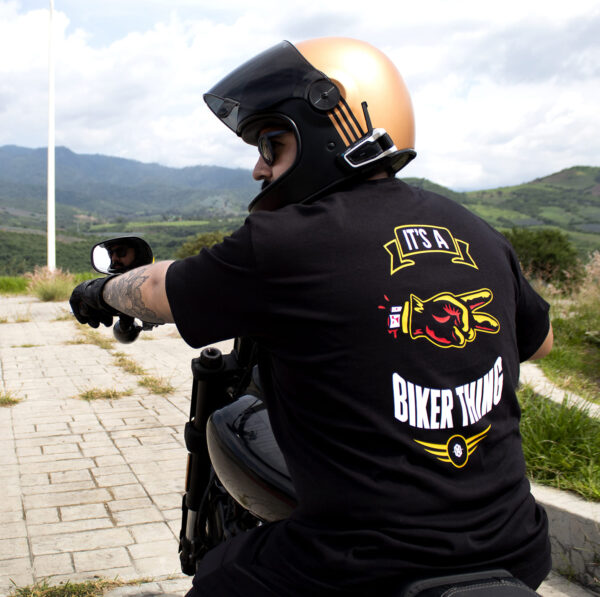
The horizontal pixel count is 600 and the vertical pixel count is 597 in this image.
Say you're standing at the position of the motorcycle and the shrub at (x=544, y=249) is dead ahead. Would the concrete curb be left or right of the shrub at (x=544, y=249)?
right

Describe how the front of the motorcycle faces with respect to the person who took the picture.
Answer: facing away from the viewer and to the left of the viewer

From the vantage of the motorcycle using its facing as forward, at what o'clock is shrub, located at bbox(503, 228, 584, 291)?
The shrub is roughly at 2 o'clock from the motorcycle.

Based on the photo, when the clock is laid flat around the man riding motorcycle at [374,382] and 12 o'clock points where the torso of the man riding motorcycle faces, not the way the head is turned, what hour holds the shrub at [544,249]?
The shrub is roughly at 2 o'clock from the man riding motorcycle.

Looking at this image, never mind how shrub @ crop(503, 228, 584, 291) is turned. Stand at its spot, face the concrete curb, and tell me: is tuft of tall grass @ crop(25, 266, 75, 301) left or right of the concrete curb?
right

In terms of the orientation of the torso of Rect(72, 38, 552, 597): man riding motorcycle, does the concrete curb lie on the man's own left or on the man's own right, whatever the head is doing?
on the man's own right

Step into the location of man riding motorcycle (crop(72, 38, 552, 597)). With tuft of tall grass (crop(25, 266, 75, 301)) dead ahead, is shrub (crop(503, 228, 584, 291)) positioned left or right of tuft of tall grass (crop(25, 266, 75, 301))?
right

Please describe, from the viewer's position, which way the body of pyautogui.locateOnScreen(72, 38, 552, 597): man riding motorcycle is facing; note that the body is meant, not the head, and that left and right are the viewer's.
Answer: facing away from the viewer and to the left of the viewer
